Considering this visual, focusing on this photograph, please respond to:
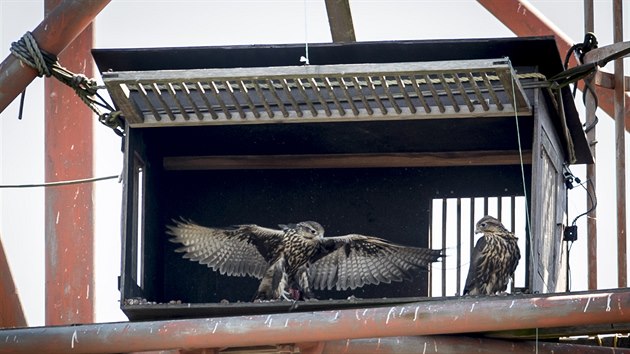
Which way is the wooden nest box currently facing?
toward the camera

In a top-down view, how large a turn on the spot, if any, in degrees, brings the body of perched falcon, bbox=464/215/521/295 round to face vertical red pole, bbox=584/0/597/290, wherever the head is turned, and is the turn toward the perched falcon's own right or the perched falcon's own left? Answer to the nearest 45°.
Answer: approximately 90° to the perched falcon's own left

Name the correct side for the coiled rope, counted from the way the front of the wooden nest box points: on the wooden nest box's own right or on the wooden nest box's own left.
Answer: on the wooden nest box's own right

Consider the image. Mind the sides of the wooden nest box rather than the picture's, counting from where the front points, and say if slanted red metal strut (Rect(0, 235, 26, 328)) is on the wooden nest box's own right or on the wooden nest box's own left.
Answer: on the wooden nest box's own right
